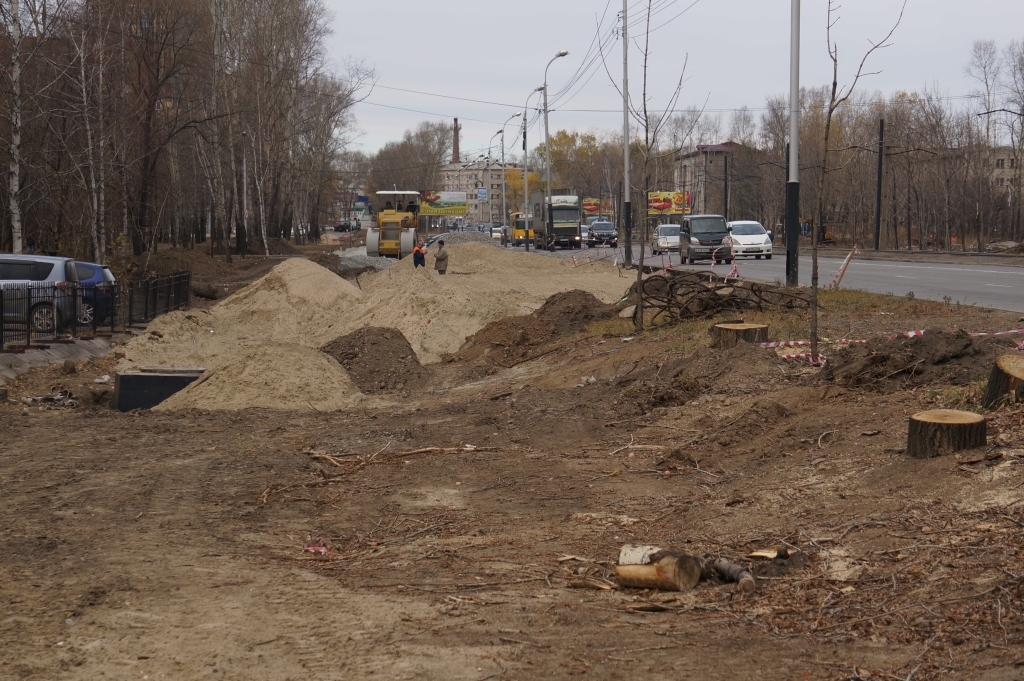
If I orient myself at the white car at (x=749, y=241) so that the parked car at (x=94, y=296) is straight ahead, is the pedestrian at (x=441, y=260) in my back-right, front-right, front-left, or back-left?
front-right

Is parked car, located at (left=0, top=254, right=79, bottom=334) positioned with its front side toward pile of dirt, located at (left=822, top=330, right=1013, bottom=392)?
no
